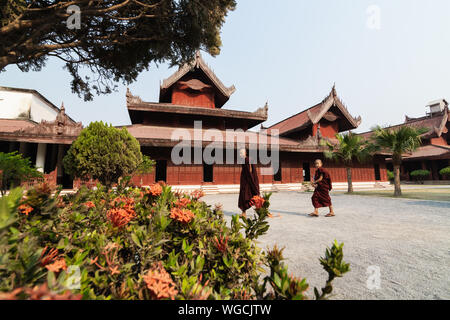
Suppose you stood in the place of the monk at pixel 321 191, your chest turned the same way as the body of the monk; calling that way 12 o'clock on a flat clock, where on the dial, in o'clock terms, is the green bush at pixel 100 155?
The green bush is roughly at 11 o'clock from the monk.

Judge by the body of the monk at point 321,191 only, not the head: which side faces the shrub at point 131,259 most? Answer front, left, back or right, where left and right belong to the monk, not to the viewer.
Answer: left

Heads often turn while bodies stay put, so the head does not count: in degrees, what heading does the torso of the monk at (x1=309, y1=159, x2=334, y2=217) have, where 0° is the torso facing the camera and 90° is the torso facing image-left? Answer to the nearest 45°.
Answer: approximately 90°

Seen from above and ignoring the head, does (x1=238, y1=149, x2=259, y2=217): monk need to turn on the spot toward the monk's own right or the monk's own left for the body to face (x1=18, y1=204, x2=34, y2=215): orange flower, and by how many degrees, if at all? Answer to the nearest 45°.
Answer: approximately 90° to the monk's own left

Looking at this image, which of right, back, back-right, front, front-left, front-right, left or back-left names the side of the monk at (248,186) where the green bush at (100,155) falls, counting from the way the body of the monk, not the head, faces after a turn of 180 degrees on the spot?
back

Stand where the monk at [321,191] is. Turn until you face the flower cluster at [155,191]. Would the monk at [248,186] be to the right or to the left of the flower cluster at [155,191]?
right

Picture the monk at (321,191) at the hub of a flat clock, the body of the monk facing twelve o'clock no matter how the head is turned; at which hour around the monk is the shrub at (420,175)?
The shrub is roughly at 4 o'clock from the monk.

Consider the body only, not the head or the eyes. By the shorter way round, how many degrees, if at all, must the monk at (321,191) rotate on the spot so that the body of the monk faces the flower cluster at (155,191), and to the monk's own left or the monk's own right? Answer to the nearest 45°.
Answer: approximately 90° to the monk's own left

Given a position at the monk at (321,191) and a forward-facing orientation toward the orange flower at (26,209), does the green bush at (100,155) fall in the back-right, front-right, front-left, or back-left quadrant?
front-right
